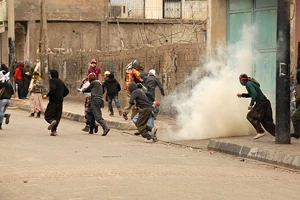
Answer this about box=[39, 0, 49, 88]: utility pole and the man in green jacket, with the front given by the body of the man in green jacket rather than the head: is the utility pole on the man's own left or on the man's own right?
on the man's own right

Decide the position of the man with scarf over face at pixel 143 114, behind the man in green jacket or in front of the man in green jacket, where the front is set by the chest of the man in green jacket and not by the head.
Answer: in front

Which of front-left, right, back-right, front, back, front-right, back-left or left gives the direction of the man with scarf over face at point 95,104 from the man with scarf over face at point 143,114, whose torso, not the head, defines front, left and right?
front-right

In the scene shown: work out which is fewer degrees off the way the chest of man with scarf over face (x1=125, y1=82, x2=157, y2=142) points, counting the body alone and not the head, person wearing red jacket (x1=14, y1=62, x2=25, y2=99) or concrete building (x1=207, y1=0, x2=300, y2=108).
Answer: the person wearing red jacket

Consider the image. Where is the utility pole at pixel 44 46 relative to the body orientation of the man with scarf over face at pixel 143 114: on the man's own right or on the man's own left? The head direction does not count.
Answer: on the man's own right

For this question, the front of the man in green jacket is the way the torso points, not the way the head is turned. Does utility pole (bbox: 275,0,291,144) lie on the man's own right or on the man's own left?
on the man's own left

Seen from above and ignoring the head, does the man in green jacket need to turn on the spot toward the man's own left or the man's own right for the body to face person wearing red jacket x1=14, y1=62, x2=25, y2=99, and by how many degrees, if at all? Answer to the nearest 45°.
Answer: approximately 45° to the man's own right

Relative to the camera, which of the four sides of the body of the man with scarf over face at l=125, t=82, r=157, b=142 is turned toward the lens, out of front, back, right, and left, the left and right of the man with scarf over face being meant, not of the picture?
left

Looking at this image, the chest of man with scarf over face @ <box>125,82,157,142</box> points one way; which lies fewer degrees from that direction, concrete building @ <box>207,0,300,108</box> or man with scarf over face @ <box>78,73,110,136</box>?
the man with scarf over face

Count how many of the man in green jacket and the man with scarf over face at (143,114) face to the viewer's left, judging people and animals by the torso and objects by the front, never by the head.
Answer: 2

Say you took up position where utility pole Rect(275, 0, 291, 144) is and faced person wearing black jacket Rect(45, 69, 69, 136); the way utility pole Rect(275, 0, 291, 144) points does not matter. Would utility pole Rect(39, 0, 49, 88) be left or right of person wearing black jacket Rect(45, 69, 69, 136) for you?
right

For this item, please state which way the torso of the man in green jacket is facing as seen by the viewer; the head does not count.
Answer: to the viewer's left

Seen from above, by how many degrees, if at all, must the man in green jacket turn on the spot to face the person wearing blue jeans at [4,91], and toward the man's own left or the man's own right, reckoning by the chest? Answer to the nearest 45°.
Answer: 0° — they already face them

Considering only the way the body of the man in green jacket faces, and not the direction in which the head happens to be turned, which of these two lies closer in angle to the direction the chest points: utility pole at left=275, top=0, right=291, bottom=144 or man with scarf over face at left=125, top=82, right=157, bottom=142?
the man with scarf over face

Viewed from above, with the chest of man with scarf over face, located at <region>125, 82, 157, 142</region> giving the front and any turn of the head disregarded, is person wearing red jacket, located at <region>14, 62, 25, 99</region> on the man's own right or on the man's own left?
on the man's own right
